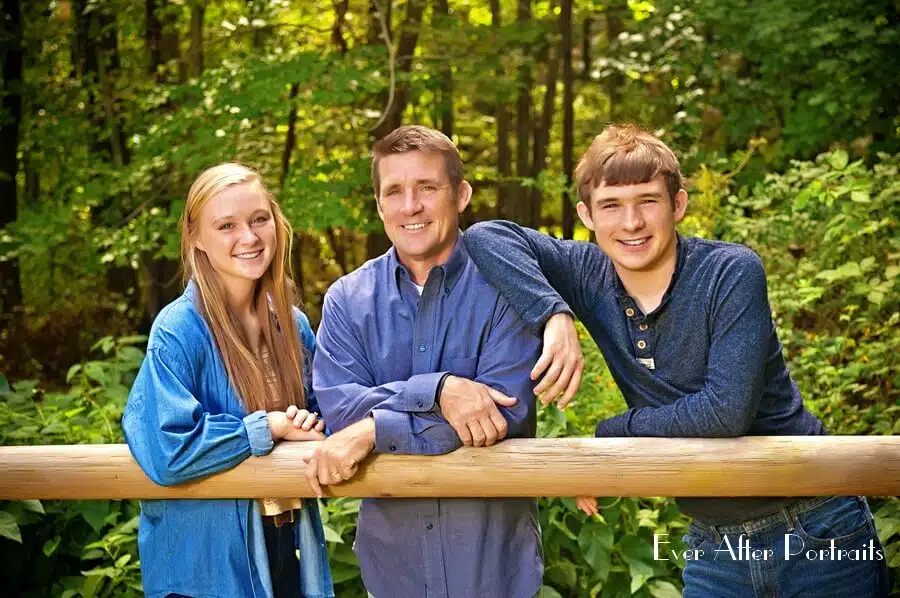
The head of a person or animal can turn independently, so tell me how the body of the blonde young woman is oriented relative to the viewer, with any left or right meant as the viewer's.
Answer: facing the viewer and to the right of the viewer

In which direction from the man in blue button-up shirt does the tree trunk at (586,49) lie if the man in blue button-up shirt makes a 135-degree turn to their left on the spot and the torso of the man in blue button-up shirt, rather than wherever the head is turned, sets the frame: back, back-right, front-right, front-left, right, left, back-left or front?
front-left

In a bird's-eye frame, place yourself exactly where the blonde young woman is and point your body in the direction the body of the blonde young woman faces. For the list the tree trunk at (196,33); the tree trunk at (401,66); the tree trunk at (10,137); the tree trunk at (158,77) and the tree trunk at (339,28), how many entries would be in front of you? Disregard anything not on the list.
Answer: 0

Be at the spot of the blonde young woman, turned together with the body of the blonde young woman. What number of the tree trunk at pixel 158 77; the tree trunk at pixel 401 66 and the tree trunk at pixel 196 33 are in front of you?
0

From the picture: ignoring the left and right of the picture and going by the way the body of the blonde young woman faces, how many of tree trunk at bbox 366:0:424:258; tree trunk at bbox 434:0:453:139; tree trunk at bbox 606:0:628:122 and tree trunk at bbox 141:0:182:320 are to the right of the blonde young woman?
0

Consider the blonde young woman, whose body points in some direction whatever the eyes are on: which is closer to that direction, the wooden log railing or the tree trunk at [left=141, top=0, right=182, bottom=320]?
the wooden log railing

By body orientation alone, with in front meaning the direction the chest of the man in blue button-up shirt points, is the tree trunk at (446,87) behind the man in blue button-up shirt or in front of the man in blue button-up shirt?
behind

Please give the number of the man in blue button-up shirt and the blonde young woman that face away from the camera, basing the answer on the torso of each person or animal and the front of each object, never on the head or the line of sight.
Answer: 0

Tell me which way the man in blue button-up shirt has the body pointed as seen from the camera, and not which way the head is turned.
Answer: toward the camera

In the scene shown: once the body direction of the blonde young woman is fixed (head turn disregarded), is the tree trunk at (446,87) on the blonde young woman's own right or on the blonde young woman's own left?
on the blonde young woman's own left

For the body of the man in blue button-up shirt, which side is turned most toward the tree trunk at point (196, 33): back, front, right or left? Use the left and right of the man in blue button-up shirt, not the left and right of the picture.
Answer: back

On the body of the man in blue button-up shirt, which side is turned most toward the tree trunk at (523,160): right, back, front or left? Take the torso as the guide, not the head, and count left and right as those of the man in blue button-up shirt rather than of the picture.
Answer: back

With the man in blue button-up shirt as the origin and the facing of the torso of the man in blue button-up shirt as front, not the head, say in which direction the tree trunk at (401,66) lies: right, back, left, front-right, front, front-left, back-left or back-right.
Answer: back

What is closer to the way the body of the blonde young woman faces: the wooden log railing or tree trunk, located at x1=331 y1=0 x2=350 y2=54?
the wooden log railing

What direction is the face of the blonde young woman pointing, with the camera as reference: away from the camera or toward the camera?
toward the camera

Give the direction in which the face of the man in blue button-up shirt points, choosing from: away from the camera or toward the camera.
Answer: toward the camera
